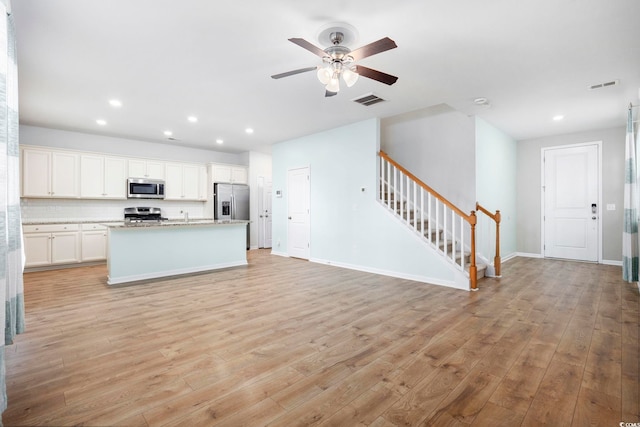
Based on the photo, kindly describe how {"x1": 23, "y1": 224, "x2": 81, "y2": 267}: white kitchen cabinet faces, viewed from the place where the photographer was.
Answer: facing the viewer

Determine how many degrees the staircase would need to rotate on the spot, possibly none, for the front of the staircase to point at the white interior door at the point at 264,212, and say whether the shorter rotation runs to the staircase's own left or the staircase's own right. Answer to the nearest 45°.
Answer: approximately 180°

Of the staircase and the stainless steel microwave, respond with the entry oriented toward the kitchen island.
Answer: the stainless steel microwave

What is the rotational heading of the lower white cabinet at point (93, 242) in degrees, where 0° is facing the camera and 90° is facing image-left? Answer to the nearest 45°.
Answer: approximately 0°

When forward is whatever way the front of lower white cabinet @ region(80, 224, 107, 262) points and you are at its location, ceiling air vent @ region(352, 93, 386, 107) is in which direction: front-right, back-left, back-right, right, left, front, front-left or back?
front-left

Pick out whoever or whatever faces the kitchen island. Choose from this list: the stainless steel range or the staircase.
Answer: the stainless steel range

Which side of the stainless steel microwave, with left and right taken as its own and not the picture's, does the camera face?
front

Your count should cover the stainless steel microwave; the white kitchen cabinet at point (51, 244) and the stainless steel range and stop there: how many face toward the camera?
3

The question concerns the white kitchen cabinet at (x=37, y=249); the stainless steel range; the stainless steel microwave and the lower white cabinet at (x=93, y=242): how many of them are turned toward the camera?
4

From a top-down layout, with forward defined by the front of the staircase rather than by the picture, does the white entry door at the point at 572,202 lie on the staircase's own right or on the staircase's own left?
on the staircase's own left

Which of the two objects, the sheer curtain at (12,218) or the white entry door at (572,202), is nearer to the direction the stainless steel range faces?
the sheer curtain

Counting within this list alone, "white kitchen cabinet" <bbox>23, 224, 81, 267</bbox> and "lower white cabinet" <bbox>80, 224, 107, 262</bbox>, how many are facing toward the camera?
2

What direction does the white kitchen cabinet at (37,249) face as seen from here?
toward the camera

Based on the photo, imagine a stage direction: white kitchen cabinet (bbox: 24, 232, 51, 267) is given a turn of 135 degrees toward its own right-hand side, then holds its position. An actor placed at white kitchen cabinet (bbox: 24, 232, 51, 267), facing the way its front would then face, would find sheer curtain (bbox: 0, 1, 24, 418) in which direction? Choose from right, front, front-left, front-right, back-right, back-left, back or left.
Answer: back-left

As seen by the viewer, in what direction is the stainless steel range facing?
toward the camera

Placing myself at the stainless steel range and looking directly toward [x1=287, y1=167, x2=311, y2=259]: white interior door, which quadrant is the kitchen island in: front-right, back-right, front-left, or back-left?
front-right

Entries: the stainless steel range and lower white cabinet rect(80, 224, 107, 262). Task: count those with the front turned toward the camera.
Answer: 2
